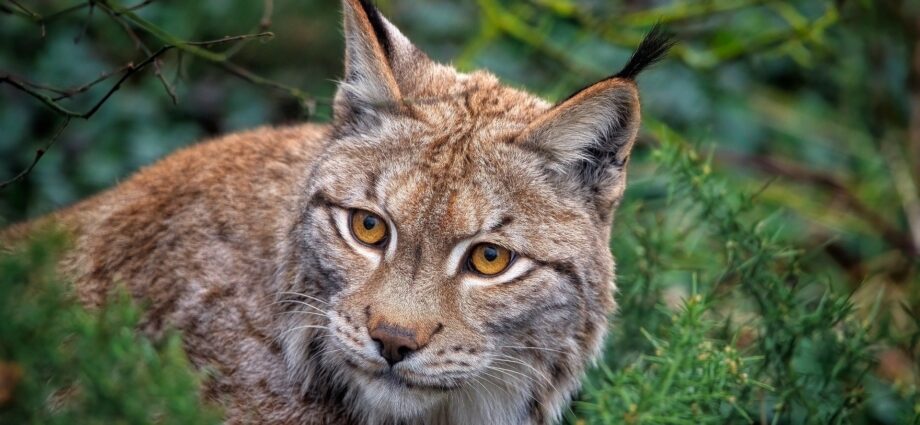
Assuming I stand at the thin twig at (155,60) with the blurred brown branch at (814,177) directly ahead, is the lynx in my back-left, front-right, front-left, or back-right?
front-right

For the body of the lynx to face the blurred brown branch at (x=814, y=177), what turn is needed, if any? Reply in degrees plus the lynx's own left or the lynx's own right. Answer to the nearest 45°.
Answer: approximately 90° to the lynx's own left

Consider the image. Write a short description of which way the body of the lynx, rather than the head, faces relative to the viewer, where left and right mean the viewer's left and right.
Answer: facing the viewer and to the right of the viewer

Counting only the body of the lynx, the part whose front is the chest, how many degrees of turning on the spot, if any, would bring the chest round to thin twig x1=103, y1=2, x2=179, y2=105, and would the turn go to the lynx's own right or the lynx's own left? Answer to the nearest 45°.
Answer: approximately 135° to the lynx's own right

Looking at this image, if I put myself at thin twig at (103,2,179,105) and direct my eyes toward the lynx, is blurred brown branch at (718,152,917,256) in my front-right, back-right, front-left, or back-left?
front-left
